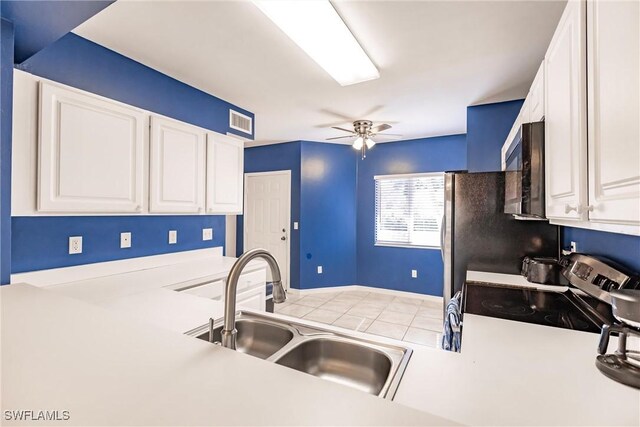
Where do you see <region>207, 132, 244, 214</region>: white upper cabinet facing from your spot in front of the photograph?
facing the viewer and to the right of the viewer

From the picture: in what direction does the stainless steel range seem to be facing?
to the viewer's left

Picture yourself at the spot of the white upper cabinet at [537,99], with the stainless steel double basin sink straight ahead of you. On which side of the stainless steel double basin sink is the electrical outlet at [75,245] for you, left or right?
right

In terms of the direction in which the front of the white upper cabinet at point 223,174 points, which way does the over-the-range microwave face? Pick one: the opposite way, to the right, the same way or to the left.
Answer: the opposite way

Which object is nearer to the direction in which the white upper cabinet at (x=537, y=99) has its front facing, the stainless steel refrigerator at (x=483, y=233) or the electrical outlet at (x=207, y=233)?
the electrical outlet

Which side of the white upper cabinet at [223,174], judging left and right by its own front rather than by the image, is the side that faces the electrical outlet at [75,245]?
right

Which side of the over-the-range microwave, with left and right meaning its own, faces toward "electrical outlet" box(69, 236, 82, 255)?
front

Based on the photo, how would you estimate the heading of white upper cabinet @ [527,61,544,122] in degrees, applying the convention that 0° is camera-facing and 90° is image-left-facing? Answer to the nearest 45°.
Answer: approximately 90°

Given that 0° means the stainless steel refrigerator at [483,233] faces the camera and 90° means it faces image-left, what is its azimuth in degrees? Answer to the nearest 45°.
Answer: approximately 90°

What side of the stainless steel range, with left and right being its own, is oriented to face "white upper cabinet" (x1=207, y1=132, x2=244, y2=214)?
front

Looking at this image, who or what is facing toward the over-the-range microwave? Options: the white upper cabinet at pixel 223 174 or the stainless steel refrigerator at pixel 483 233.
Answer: the white upper cabinet

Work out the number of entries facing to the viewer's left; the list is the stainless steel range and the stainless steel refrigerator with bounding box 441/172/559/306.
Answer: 2

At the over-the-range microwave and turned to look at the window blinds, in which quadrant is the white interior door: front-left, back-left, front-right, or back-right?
front-left

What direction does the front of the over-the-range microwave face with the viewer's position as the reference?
facing to the left of the viewer

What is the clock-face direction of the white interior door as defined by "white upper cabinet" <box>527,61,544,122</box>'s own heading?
The white interior door is roughly at 1 o'clock from the white upper cabinet.
